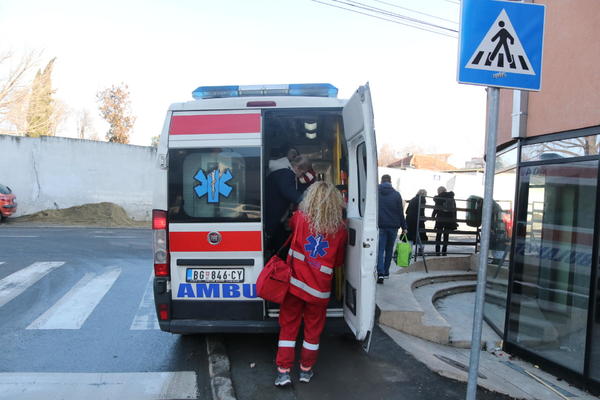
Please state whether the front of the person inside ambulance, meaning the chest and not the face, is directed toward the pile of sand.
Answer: no

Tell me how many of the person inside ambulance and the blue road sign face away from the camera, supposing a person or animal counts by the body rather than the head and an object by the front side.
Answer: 0

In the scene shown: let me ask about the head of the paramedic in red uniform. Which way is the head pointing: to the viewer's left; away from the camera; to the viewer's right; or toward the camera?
away from the camera

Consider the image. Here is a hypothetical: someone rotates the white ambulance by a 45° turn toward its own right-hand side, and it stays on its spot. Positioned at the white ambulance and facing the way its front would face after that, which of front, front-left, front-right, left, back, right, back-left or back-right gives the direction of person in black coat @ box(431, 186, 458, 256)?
front

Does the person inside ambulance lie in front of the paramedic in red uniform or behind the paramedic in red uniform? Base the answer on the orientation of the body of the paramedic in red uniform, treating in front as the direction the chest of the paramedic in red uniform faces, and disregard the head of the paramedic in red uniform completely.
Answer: in front

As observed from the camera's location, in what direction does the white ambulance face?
facing away from the viewer

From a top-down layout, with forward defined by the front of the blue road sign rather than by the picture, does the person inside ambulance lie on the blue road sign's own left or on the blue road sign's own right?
on the blue road sign's own right

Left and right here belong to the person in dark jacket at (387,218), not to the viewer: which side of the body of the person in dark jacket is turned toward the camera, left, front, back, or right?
back

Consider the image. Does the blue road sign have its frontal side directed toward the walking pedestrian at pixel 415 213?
no

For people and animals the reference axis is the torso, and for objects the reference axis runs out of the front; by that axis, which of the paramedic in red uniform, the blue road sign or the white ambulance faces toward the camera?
the blue road sign

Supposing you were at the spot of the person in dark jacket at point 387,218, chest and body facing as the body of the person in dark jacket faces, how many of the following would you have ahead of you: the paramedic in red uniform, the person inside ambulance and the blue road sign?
0

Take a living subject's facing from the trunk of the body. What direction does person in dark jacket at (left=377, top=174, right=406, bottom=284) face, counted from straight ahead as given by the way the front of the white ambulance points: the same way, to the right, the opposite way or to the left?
the same way

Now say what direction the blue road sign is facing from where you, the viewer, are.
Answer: facing the viewer

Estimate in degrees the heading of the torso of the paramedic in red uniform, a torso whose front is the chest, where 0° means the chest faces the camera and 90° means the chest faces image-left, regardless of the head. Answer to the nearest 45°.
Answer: approximately 180°

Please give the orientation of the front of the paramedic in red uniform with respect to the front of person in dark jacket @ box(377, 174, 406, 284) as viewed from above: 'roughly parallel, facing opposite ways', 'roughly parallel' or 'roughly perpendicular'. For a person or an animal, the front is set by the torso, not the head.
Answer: roughly parallel
